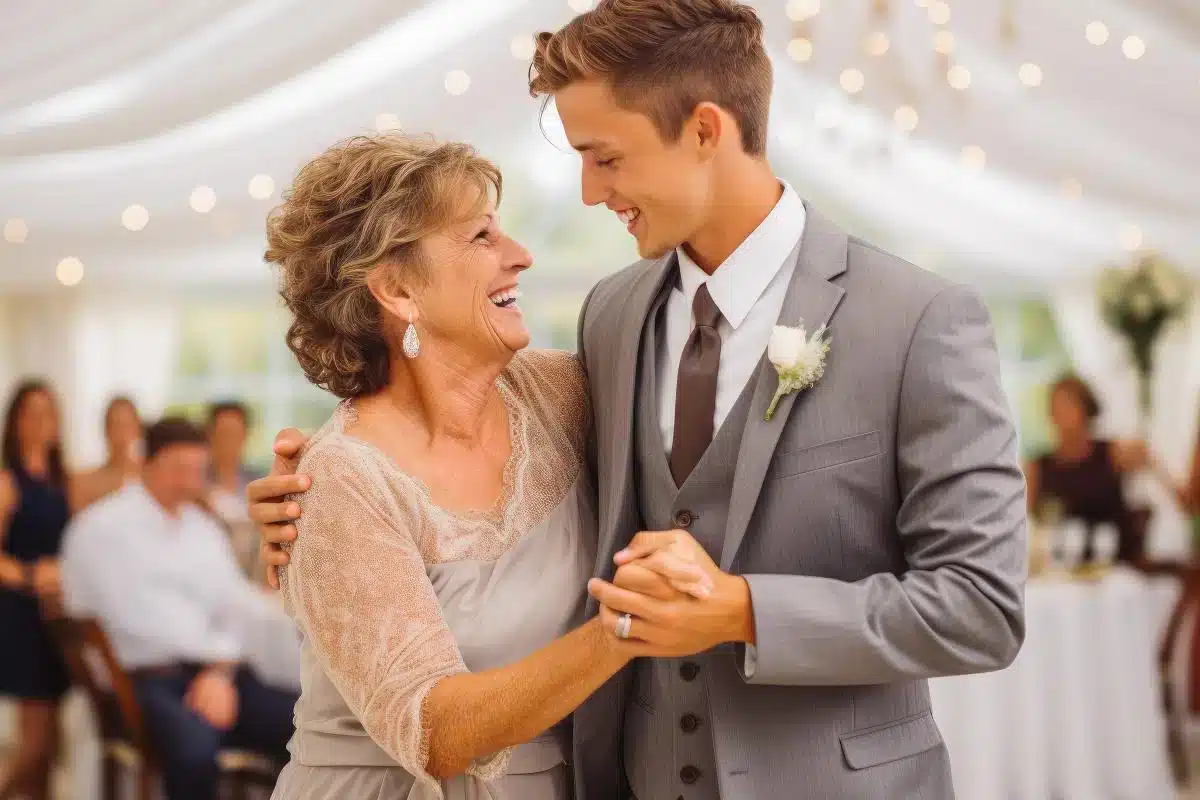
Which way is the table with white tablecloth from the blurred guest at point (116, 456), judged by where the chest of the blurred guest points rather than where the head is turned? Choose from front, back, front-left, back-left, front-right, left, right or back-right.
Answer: front-left

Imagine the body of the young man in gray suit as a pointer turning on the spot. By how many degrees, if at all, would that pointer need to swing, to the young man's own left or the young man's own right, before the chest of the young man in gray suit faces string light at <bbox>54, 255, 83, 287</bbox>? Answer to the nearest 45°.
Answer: approximately 90° to the young man's own right

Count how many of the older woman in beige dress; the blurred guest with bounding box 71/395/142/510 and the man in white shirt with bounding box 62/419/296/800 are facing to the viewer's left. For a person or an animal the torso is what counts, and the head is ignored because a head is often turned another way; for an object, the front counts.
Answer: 0

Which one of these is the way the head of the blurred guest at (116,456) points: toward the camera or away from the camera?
toward the camera

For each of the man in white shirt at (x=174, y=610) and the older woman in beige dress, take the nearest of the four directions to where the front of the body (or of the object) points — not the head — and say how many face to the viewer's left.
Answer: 0

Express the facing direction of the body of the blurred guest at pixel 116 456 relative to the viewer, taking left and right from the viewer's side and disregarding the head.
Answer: facing the viewer

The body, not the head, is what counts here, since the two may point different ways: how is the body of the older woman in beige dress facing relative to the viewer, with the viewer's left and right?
facing the viewer and to the right of the viewer

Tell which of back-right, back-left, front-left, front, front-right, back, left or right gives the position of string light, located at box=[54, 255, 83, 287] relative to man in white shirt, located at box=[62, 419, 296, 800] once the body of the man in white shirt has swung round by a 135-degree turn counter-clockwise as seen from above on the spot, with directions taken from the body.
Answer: front

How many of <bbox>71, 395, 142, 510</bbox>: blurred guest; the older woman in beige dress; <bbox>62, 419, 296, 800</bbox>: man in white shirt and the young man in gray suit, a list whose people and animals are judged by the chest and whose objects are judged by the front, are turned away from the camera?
0

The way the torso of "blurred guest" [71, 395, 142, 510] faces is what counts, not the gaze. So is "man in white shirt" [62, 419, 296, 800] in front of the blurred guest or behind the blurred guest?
in front

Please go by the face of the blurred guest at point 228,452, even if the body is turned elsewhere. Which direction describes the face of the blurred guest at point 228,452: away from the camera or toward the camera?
toward the camera

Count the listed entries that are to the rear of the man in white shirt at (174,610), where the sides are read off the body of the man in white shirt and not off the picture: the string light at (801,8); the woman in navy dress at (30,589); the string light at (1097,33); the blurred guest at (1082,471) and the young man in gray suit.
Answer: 1

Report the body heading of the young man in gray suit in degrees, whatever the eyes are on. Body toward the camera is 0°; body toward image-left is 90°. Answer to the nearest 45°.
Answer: approximately 45°
